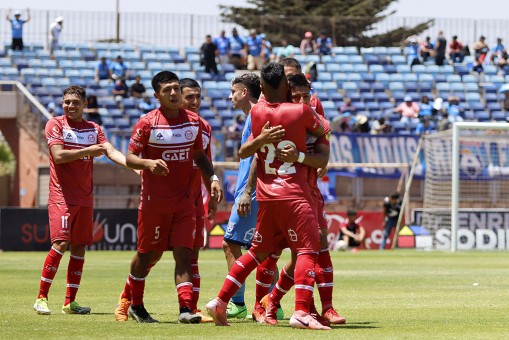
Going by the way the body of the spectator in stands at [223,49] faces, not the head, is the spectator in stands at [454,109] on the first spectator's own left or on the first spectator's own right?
on the first spectator's own left

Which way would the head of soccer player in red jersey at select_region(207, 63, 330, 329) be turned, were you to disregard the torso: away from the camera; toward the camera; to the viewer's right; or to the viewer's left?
away from the camera

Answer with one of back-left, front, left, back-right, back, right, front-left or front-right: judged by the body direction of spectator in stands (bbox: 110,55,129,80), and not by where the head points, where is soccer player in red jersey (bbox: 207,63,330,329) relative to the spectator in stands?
front

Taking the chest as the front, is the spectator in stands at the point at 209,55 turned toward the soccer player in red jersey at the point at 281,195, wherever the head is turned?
yes

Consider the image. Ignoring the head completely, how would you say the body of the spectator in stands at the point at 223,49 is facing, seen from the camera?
toward the camera

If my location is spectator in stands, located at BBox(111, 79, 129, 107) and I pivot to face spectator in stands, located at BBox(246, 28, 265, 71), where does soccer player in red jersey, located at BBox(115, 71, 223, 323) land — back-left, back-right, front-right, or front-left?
back-right

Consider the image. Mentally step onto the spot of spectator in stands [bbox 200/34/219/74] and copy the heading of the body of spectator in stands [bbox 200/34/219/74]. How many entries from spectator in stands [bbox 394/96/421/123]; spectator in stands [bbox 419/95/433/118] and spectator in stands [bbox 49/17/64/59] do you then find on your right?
1

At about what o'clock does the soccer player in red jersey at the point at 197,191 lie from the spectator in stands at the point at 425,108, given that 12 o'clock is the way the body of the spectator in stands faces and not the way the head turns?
The soccer player in red jersey is roughly at 12 o'clock from the spectator in stands.

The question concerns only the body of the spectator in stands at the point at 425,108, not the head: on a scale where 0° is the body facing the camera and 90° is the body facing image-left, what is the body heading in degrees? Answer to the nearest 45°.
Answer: approximately 0°

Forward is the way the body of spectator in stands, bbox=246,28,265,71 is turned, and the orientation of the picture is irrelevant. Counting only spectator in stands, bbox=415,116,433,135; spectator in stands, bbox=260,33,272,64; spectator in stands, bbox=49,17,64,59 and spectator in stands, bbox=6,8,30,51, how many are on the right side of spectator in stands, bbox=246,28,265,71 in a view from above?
2

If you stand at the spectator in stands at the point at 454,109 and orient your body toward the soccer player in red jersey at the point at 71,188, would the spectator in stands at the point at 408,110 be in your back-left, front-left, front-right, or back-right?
front-right

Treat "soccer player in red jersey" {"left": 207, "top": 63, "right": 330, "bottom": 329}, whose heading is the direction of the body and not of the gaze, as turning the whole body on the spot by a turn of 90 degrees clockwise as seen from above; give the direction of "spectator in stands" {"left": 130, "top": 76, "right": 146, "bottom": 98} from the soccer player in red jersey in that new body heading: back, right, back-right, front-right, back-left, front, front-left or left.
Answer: left

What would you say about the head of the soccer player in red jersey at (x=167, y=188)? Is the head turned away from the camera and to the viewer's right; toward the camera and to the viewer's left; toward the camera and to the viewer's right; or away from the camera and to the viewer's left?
toward the camera and to the viewer's right

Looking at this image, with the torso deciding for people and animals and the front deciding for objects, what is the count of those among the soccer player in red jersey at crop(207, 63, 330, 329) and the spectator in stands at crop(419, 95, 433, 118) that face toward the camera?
1

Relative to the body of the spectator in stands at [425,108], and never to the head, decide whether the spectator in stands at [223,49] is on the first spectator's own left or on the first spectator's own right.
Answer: on the first spectator's own right

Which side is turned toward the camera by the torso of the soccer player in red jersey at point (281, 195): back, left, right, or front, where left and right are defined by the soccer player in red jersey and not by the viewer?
back

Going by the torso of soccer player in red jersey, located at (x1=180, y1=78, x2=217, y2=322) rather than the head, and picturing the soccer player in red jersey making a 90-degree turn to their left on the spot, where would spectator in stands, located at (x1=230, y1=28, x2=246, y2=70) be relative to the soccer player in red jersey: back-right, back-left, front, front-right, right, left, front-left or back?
front-left

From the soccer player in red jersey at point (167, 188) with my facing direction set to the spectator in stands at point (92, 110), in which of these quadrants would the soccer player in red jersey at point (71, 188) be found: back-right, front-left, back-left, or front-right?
front-left
